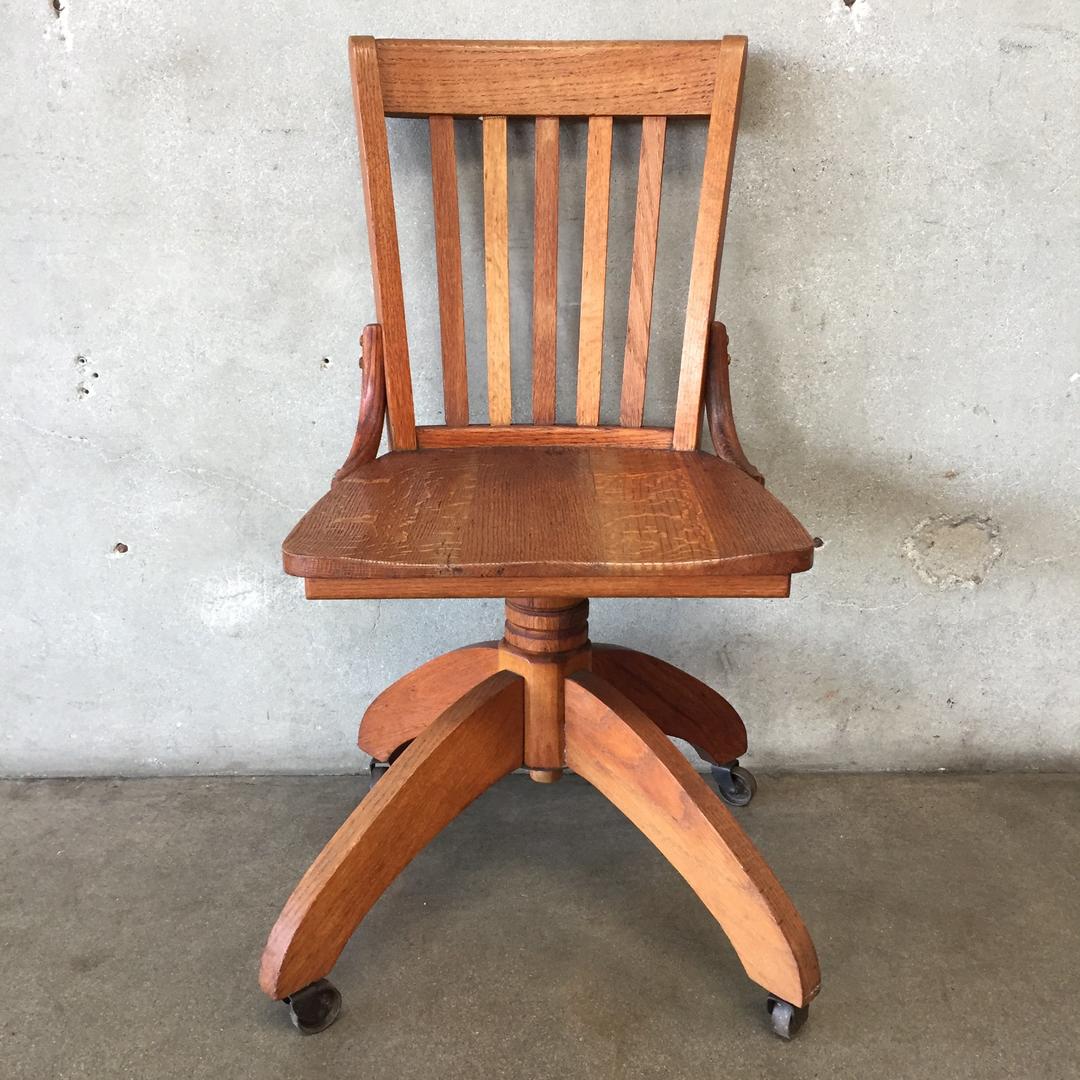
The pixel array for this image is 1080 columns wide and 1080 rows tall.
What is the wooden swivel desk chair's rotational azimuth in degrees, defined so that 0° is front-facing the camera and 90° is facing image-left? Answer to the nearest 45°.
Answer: approximately 0°
